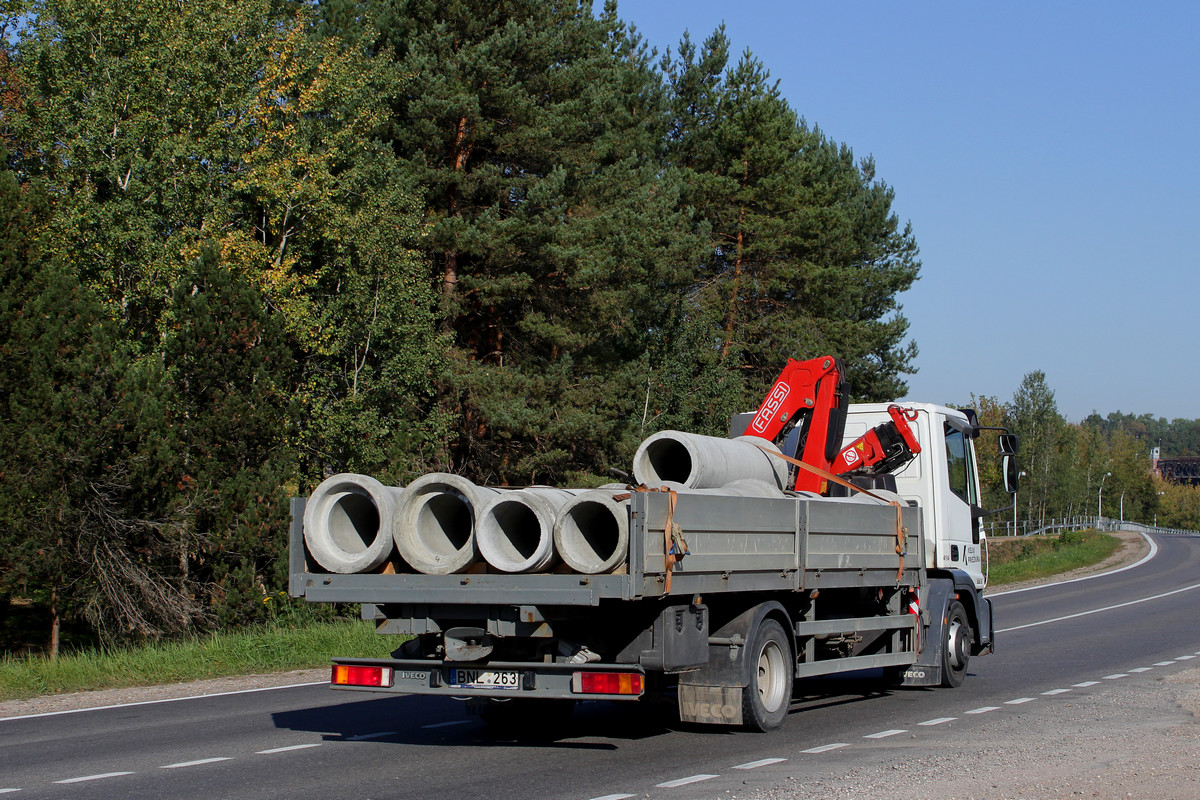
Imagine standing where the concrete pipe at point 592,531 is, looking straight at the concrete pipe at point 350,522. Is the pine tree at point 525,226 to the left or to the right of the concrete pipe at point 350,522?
right

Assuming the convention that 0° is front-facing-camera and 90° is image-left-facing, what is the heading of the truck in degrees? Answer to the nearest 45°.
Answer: approximately 225°

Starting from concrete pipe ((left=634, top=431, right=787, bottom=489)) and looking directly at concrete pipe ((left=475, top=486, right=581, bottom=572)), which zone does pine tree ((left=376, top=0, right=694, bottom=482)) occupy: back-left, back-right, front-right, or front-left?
back-right

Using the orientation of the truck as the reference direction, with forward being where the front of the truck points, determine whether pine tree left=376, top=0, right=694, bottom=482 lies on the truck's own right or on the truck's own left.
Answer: on the truck's own left
